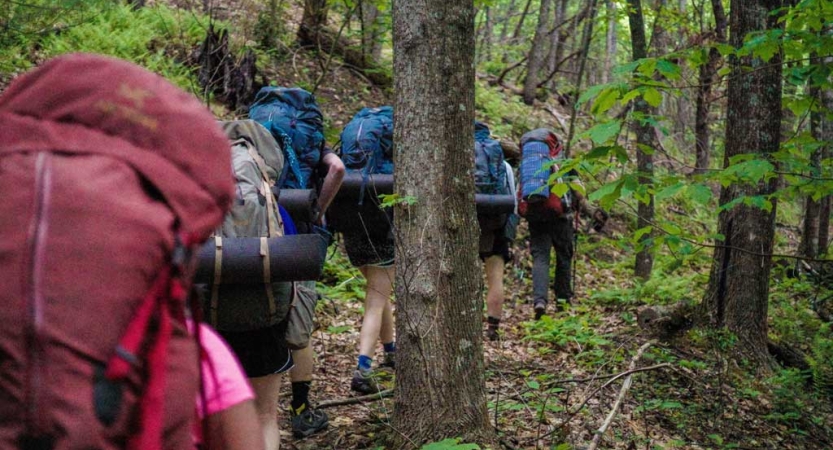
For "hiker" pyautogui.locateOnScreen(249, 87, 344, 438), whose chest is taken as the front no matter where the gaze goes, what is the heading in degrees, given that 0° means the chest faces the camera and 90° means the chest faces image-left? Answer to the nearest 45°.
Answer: approximately 225°

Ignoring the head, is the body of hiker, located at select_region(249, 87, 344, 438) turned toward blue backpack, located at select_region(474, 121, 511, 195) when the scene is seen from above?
yes

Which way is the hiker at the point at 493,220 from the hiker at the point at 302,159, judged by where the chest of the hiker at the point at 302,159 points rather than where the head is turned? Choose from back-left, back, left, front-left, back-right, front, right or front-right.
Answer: front

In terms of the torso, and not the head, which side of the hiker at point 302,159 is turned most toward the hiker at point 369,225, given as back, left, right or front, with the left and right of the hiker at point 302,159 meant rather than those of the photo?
front

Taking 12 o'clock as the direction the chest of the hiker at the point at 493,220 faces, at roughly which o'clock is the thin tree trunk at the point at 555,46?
The thin tree trunk is roughly at 12 o'clock from the hiker.

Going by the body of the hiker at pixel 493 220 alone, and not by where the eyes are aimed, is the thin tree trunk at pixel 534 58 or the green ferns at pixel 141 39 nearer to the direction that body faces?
the thin tree trunk

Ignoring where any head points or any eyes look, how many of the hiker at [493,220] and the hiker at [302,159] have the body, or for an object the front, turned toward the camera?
0

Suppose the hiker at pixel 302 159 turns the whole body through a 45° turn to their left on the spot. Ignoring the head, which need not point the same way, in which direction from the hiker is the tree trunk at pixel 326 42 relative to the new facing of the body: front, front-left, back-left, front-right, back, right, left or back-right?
front

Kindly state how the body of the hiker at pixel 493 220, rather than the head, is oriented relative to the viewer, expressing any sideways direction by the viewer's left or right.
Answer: facing away from the viewer

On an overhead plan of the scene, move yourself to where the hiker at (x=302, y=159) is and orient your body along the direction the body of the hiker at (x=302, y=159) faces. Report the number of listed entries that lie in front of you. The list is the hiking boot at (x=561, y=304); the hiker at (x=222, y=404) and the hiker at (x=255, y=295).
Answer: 1

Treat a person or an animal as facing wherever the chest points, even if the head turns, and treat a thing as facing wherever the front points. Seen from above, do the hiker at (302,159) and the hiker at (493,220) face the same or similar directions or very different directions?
same or similar directions

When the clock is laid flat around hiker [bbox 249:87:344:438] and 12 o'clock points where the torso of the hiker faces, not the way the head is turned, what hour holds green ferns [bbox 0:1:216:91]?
The green ferns is roughly at 10 o'clock from the hiker.

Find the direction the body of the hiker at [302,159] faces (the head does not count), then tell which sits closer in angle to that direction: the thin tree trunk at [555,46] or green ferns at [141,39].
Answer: the thin tree trunk

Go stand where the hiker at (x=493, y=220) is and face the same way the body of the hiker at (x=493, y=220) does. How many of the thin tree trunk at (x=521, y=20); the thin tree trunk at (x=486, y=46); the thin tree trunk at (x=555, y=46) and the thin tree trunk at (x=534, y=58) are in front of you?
4

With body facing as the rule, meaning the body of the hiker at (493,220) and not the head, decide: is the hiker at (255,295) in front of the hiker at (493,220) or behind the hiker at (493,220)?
behind

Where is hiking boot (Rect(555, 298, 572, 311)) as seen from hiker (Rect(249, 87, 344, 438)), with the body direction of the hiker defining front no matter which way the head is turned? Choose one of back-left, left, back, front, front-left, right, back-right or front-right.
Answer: front

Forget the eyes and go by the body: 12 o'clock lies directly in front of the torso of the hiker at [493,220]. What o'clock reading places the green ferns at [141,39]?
The green ferns is roughly at 10 o'clock from the hiker.

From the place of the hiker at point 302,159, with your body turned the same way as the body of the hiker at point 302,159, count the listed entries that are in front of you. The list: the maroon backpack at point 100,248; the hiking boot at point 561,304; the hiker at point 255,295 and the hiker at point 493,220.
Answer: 2
